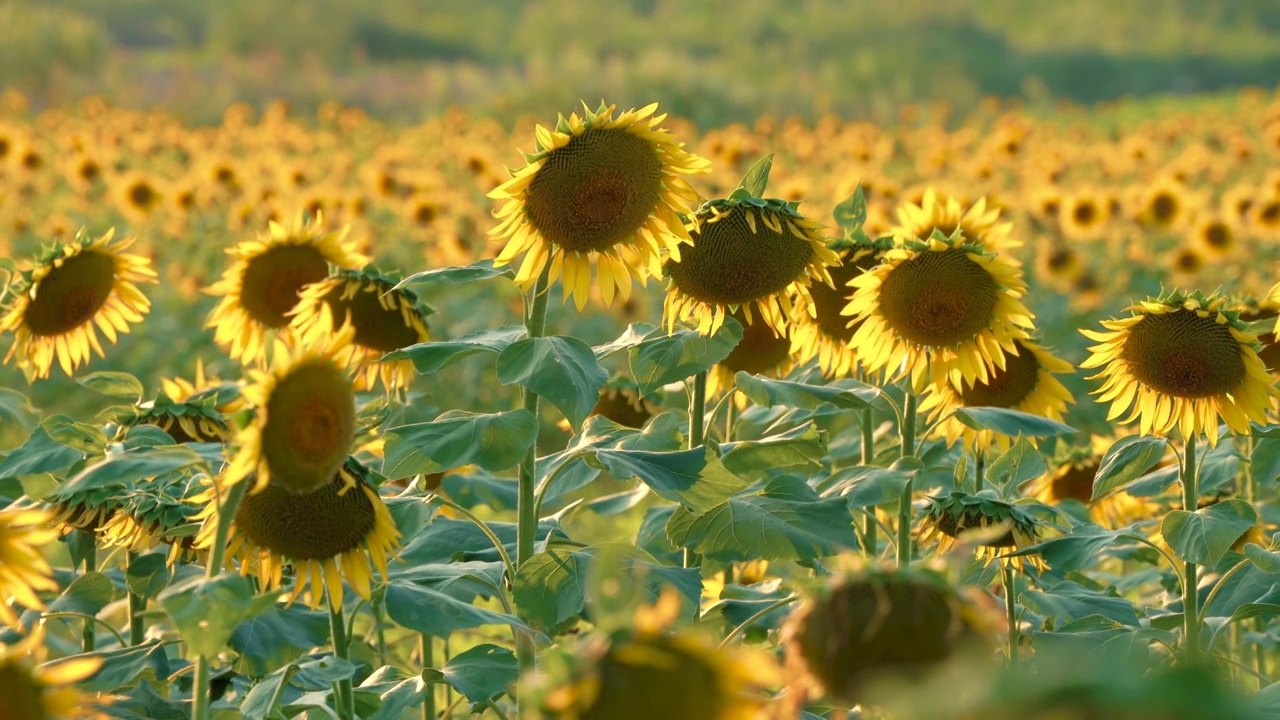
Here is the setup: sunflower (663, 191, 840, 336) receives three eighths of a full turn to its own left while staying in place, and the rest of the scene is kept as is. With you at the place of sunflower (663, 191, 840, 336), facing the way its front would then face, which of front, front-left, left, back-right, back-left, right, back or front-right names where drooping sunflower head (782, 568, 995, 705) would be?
back-right

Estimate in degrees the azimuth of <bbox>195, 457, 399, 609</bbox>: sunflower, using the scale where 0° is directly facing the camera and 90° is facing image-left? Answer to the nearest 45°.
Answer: approximately 0°

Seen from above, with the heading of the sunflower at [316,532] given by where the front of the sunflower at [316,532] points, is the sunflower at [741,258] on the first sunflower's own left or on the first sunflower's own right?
on the first sunflower's own left

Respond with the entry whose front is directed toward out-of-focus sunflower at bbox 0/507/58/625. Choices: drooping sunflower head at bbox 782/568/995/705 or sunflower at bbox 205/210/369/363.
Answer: the sunflower

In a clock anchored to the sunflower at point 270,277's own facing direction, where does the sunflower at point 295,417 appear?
the sunflower at point 295,417 is roughly at 12 o'clock from the sunflower at point 270,277.

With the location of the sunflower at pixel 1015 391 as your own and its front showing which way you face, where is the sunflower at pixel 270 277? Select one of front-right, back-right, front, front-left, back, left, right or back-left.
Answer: right

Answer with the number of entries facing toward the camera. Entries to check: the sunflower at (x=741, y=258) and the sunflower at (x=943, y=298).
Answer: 2

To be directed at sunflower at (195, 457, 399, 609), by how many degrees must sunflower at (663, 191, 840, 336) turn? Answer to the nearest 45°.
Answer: approximately 45° to its right

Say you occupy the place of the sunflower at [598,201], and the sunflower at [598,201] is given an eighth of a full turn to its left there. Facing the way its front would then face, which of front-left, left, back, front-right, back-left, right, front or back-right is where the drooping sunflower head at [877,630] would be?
front-right

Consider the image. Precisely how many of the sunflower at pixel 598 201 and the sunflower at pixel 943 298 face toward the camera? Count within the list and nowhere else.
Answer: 2
